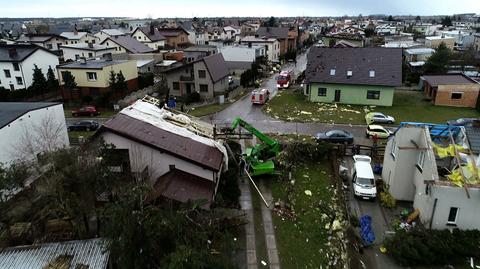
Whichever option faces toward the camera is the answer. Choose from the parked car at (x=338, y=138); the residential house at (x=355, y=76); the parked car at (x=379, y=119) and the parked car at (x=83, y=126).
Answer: the residential house

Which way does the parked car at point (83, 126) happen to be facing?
to the viewer's left

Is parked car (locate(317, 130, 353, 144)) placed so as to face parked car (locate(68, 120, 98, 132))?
yes

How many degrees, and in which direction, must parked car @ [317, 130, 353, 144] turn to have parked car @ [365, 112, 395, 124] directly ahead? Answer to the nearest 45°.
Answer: approximately 135° to its right

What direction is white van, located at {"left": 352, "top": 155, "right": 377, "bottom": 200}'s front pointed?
toward the camera

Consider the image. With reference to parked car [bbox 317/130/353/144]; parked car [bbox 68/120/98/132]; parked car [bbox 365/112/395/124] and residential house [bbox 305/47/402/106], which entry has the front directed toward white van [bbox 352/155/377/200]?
the residential house

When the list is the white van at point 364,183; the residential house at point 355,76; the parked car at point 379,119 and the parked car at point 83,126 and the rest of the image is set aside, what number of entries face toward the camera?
2

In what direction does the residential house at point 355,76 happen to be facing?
toward the camera

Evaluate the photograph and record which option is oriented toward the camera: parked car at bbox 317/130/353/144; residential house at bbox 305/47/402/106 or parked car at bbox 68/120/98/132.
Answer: the residential house
